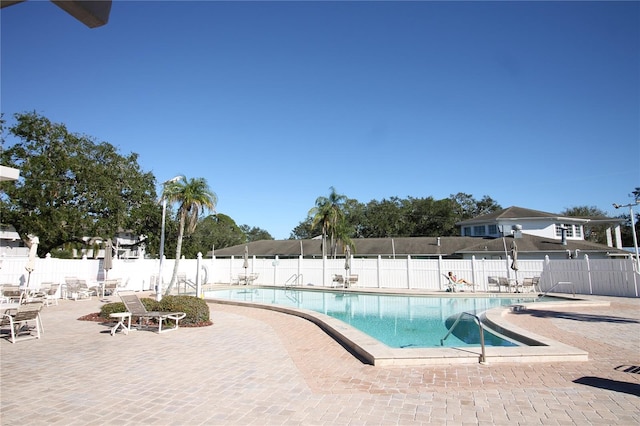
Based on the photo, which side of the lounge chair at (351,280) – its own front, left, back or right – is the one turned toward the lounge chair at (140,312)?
front

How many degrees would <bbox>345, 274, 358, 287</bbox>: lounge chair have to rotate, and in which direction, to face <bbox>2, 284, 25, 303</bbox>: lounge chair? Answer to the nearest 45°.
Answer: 0° — it already faces it

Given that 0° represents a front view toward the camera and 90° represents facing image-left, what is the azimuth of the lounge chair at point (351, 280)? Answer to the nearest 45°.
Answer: approximately 45°

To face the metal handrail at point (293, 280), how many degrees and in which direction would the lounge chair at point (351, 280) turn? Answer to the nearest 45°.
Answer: approximately 90° to its right

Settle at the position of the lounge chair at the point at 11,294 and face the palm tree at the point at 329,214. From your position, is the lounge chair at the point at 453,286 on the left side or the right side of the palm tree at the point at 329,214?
right

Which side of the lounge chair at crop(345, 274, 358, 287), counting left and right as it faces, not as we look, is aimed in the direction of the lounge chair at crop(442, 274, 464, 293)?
left

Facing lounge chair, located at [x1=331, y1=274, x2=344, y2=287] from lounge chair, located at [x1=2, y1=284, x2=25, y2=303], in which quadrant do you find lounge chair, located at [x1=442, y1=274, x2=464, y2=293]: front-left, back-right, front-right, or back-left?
front-right

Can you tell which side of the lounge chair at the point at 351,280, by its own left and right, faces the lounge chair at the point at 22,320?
front

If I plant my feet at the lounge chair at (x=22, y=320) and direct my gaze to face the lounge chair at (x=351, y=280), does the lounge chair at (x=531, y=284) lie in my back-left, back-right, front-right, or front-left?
front-right
